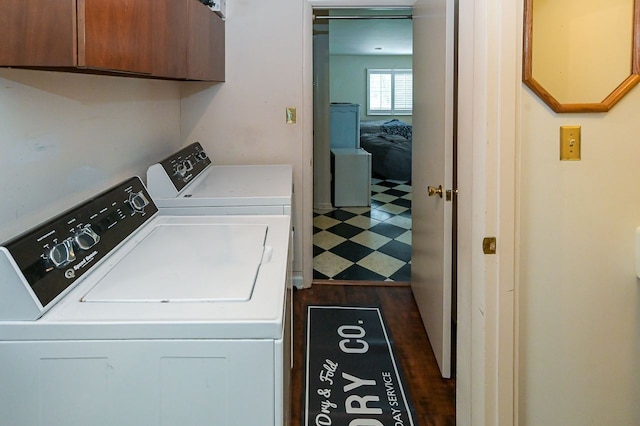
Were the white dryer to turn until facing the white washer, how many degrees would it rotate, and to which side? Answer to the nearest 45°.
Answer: approximately 90° to its right

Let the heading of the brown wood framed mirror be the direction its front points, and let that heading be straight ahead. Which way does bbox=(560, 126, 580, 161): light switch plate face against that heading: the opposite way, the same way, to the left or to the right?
the same way

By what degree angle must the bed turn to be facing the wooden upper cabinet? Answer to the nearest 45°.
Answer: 0° — it already faces it

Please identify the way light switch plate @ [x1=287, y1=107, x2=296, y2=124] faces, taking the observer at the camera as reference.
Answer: facing the viewer

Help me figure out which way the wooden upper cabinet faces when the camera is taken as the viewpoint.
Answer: facing the viewer and to the right of the viewer

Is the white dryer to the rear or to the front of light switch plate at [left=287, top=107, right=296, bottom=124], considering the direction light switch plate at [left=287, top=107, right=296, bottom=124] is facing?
to the front

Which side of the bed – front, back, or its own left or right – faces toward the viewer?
front

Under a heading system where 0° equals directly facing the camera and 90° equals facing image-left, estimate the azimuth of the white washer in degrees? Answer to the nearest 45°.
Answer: approximately 270°

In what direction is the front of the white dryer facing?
to the viewer's right

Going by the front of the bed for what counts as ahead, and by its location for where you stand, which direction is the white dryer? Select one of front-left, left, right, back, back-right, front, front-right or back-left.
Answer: front

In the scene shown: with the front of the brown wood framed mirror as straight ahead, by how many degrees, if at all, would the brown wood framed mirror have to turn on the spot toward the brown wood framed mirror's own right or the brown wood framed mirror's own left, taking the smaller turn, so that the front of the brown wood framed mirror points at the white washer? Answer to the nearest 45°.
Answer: approximately 45° to the brown wood framed mirror's own right

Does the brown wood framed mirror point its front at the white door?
no
